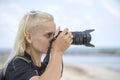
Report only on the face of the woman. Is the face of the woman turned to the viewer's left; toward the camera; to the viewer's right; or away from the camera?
to the viewer's right

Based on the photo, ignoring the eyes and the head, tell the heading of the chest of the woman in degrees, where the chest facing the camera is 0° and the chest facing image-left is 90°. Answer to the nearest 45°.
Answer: approximately 270°
